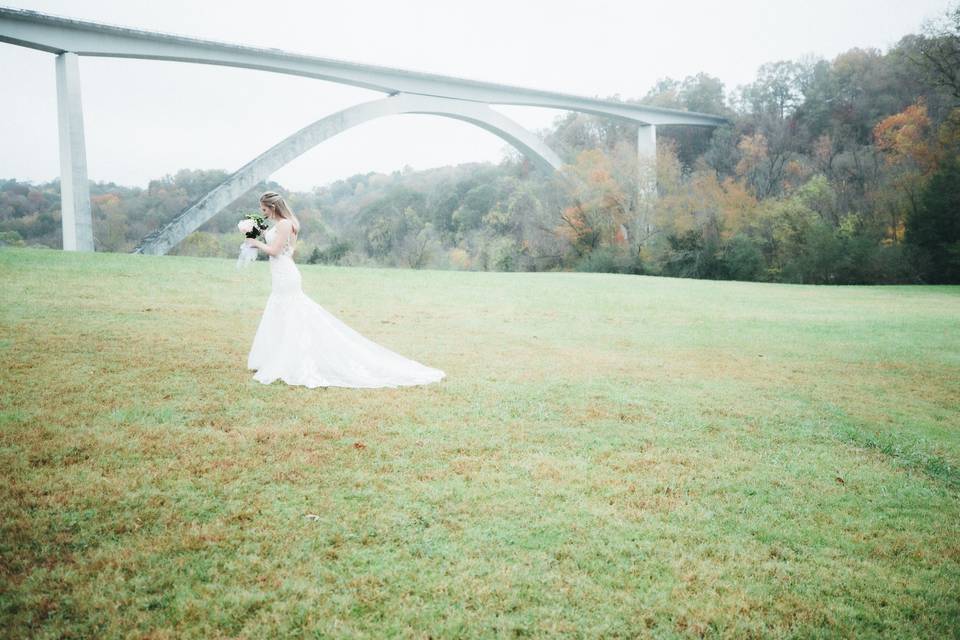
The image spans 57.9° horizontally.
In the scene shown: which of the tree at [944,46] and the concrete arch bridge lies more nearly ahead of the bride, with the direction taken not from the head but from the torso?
the concrete arch bridge

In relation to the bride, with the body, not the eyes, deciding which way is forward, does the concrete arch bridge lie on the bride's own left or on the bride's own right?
on the bride's own right

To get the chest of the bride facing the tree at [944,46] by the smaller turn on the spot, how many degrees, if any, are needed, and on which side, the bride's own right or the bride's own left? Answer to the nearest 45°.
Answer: approximately 135° to the bride's own right

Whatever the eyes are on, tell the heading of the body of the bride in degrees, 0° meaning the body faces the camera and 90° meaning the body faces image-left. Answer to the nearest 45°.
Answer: approximately 90°

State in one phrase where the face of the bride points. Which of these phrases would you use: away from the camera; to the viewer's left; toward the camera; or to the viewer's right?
to the viewer's left
